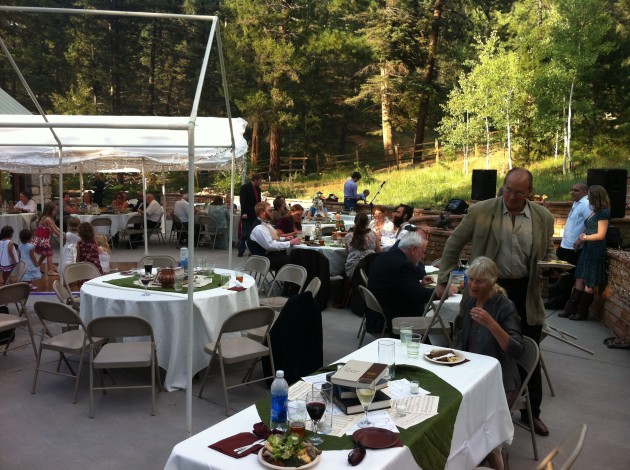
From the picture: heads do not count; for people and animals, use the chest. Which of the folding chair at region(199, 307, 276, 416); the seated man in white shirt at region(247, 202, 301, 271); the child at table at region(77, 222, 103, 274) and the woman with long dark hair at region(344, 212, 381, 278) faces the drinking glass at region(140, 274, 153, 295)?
the folding chair

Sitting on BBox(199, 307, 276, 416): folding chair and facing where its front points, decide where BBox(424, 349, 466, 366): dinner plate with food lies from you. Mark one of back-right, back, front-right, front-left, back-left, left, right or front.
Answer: back

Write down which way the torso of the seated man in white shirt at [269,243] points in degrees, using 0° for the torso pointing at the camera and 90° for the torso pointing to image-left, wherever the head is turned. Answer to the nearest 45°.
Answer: approximately 270°

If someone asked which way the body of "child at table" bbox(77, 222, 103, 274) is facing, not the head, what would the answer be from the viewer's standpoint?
away from the camera

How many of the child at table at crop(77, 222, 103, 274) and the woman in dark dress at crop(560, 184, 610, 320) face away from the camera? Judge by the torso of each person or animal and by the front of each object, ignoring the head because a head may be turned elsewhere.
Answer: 1

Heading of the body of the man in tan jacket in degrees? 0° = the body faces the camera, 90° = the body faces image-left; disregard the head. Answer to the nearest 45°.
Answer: approximately 0°

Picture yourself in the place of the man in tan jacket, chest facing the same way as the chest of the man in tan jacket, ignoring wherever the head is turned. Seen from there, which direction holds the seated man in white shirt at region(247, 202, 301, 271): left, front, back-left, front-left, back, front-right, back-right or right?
back-right

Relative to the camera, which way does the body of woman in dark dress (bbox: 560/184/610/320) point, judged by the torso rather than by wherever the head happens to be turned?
to the viewer's left

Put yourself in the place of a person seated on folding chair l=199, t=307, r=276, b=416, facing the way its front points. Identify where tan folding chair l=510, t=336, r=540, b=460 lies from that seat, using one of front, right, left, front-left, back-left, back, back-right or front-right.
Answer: back

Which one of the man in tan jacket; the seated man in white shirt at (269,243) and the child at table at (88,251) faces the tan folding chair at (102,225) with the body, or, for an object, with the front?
the child at table

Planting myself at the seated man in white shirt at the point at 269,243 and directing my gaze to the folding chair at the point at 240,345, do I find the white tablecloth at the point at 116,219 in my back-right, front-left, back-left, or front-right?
back-right
